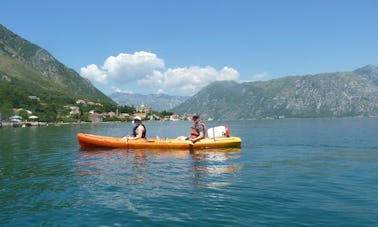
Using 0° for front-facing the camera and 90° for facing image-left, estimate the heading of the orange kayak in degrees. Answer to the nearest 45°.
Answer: approximately 90°
